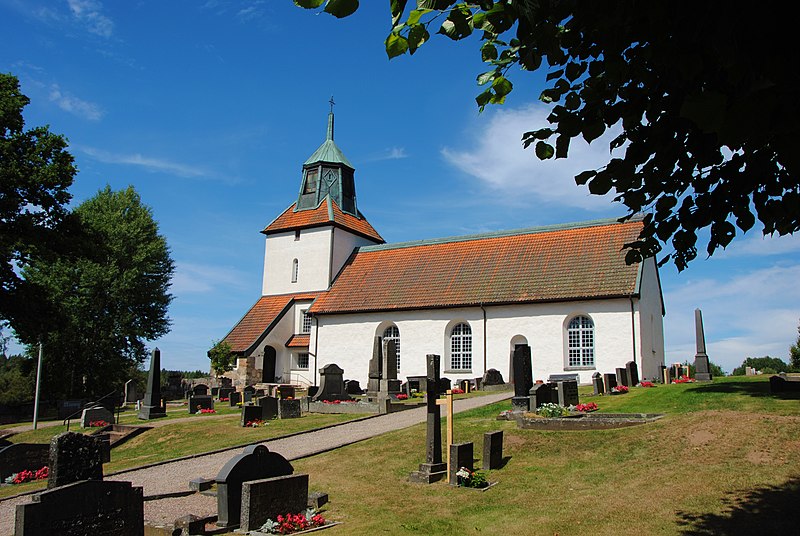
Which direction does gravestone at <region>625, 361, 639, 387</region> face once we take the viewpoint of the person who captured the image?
facing the viewer and to the right of the viewer

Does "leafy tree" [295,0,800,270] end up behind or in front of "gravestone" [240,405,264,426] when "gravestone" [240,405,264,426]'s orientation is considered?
in front

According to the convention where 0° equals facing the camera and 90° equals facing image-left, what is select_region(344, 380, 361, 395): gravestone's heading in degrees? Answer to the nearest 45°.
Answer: approximately 0°

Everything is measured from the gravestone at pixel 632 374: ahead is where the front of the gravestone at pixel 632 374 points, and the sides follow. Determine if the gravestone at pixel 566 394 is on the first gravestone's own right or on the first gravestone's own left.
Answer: on the first gravestone's own right

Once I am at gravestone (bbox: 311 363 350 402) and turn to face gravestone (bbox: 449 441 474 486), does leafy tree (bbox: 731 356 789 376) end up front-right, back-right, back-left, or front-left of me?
back-left

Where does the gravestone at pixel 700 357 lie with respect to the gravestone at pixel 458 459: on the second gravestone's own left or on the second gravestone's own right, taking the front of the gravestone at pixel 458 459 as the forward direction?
on the second gravestone's own left

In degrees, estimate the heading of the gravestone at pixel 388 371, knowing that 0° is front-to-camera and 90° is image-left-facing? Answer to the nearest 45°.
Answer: approximately 315°

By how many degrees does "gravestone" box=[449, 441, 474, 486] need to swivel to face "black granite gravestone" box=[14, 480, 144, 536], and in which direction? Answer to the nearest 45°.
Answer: approximately 90° to its right

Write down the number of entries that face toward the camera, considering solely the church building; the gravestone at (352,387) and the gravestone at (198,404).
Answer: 3

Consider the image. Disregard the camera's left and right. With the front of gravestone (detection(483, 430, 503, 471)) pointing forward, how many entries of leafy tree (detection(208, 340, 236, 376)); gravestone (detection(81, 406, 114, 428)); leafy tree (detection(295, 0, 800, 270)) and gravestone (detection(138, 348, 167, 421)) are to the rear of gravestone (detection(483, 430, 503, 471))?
3
